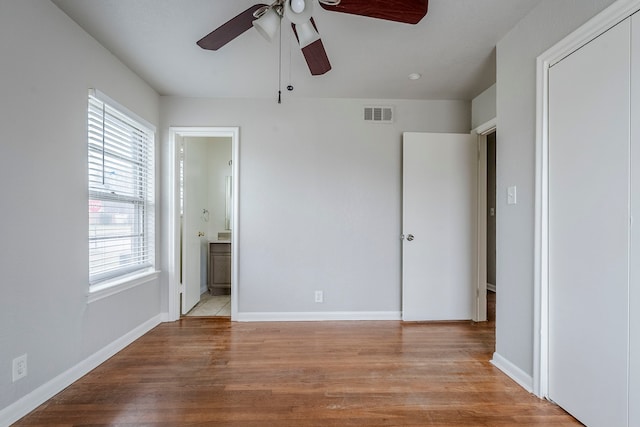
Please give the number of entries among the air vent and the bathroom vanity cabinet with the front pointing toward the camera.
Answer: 2

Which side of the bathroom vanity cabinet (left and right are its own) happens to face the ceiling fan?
front

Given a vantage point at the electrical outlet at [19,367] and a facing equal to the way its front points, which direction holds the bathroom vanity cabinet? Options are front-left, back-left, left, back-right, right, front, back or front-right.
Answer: left

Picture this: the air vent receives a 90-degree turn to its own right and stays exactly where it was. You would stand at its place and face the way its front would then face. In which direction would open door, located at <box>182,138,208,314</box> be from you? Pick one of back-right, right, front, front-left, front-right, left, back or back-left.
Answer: front

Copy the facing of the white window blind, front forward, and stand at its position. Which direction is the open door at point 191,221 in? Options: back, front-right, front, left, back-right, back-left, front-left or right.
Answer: left

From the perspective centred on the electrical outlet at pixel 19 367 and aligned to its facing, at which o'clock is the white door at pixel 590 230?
The white door is roughly at 12 o'clock from the electrical outlet.

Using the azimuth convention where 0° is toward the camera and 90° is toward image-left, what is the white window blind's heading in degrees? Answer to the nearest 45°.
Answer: approximately 315°

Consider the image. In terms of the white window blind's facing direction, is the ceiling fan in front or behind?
in front

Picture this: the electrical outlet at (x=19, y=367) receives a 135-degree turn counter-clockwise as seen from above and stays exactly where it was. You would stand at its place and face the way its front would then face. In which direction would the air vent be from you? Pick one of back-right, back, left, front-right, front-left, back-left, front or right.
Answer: right

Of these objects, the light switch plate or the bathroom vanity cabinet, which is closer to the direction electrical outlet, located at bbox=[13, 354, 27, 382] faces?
the light switch plate

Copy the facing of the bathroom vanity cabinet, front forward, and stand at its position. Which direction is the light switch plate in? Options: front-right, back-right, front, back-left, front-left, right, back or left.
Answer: front-left

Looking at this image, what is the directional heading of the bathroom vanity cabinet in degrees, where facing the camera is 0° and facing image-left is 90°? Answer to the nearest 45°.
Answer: approximately 0°
